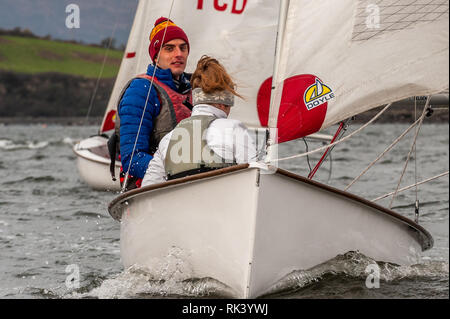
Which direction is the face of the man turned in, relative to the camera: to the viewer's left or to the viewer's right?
to the viewer's right

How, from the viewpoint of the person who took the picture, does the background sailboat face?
facing the viewer and to the left of the viewer

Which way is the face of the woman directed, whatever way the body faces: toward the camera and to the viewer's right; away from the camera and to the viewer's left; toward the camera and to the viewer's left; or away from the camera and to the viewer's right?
away from the camera and to the viewer's right

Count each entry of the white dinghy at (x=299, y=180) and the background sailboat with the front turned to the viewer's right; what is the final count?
0

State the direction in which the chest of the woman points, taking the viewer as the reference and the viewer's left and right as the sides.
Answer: facing away from the viewer and to the right of the viewer

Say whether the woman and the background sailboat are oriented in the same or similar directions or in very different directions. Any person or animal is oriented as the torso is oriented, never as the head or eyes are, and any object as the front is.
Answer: very different directions

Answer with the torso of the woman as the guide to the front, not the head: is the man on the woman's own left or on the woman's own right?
on the woman's own left

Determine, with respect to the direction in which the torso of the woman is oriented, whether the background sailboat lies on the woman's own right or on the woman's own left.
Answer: on the woman's own left

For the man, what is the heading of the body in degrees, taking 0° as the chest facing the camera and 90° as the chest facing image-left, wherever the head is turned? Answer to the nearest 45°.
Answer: approximately 315°
